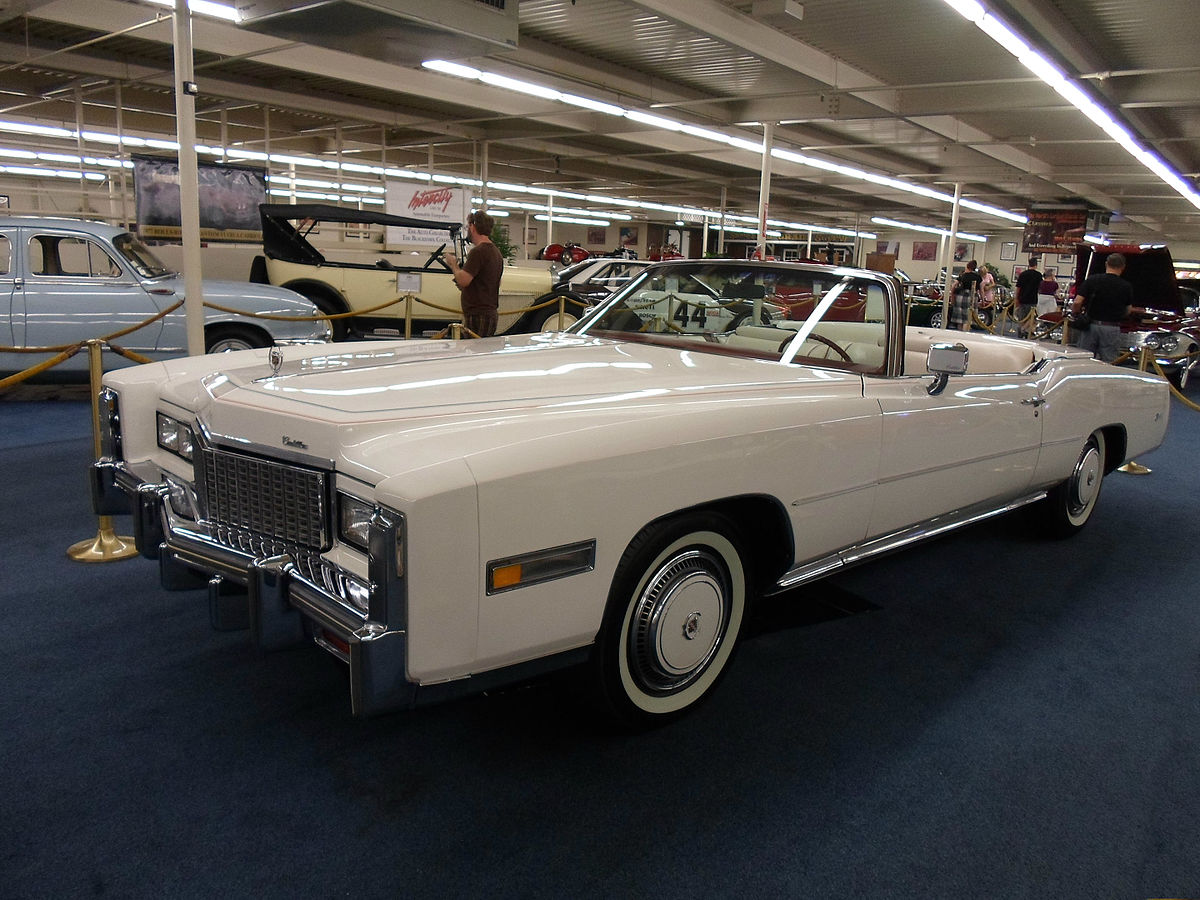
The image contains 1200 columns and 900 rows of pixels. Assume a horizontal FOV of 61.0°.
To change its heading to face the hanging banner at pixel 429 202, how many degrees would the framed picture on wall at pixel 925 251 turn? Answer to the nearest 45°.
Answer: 0° — it already faces it

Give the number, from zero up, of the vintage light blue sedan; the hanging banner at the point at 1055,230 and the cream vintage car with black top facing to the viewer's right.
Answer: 2

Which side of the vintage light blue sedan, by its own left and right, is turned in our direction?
right

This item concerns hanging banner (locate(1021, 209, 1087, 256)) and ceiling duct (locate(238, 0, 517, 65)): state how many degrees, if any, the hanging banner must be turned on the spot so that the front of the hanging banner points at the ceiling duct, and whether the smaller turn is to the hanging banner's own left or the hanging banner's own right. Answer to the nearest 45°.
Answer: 0° — it already faces it

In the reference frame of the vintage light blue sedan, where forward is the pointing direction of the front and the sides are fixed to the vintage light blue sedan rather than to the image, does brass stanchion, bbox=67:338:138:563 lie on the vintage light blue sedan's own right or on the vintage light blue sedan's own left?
on the vintage light blue sedan's own right

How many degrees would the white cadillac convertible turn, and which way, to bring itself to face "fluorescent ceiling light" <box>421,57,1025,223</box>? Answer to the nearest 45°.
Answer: approximately 135° to its right

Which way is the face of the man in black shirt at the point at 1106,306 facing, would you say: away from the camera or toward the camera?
away from the camera

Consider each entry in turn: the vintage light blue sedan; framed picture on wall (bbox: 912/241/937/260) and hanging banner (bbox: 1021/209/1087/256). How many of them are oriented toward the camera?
2

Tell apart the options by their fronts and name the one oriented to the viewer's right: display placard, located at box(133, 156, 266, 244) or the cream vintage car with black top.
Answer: the cream vintage car with black top

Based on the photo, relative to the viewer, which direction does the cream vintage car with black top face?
to the viewer's right

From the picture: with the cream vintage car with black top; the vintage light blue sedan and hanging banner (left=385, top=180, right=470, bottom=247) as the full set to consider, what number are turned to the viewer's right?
2

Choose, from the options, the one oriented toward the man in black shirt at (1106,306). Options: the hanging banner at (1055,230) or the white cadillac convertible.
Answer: the hanging banner
